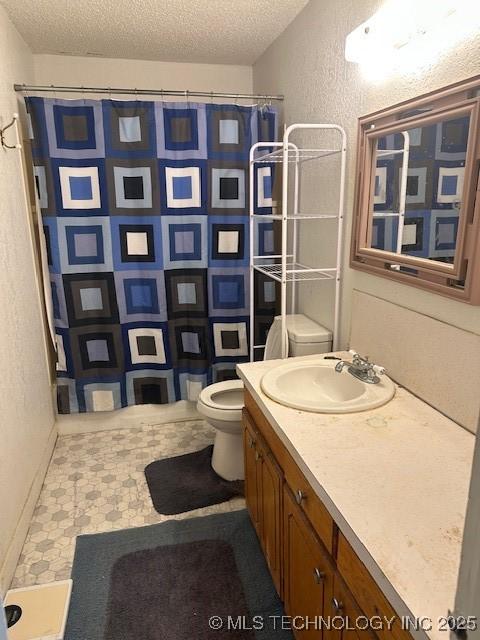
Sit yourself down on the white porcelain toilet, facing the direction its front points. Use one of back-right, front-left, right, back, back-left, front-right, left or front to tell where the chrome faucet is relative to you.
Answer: back-left

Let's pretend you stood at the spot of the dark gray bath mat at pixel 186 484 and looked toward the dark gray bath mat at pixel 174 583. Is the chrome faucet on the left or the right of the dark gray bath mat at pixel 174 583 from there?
left

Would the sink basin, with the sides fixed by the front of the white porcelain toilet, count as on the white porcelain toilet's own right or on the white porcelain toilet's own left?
on the white porcelain toilet's own left

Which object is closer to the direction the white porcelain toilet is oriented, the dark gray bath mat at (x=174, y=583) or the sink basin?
the dark gray bath mat
